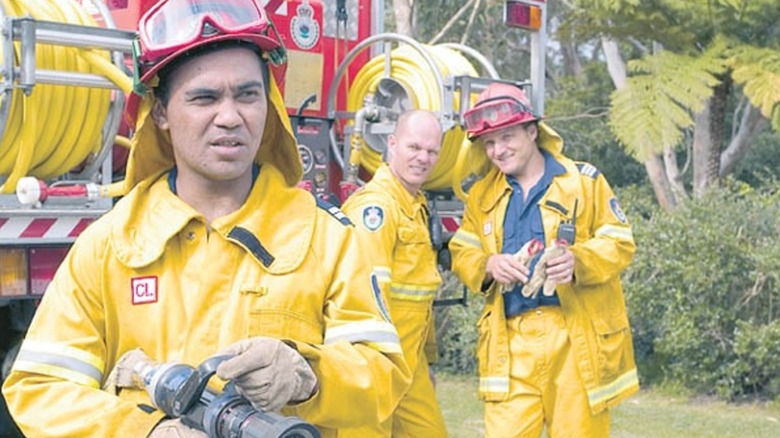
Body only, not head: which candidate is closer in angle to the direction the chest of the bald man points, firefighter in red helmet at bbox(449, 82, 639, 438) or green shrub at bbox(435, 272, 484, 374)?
the firefighter in red helmet

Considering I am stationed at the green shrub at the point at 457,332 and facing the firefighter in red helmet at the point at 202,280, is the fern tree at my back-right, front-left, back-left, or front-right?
back-left

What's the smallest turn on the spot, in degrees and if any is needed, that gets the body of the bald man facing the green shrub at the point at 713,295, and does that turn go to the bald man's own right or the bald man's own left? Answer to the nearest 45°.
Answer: approximately 90° to the bald man's own left

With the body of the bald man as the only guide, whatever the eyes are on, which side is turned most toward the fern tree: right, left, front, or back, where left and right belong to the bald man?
left

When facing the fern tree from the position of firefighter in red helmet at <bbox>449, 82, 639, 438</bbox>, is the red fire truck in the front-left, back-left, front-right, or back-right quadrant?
back-left

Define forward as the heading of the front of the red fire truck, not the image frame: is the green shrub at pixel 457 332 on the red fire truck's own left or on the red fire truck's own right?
on the red fire truck's own right

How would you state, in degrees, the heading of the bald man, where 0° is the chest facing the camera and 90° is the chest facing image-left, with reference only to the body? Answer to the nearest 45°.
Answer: approximately 315°

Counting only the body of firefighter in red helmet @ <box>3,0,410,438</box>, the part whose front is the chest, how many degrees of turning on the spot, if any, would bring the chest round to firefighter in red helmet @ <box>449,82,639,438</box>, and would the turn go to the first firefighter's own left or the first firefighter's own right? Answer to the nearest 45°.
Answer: approximately 135° to the first firefighter's own left

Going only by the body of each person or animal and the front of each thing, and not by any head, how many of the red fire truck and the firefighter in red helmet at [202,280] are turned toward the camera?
1

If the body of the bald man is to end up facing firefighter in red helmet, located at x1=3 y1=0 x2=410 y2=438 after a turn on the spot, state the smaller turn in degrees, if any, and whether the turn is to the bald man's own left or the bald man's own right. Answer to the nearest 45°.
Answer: approximately 45° to the bald man's own right
